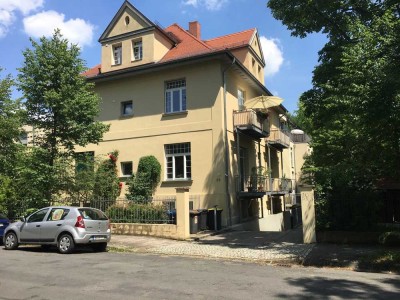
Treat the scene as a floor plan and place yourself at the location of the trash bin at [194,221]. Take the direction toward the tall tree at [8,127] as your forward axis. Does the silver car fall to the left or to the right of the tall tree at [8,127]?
left

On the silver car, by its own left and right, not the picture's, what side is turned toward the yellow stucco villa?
right

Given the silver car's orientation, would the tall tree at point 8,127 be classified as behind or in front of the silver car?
in front

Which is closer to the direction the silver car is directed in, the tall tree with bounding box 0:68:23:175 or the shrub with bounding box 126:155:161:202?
the tall tree

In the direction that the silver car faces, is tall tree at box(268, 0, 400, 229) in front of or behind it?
behind

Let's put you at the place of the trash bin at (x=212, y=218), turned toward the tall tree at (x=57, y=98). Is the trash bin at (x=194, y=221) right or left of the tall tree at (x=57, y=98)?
left

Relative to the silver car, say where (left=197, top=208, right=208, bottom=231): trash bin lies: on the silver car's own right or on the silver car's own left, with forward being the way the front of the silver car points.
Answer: on the silver car's own right

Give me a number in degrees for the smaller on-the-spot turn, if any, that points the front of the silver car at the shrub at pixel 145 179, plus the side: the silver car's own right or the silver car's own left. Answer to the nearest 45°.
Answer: approximately 90° to the silver car's own right

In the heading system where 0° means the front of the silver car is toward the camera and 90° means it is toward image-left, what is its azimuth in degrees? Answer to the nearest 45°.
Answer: approximately 135°
